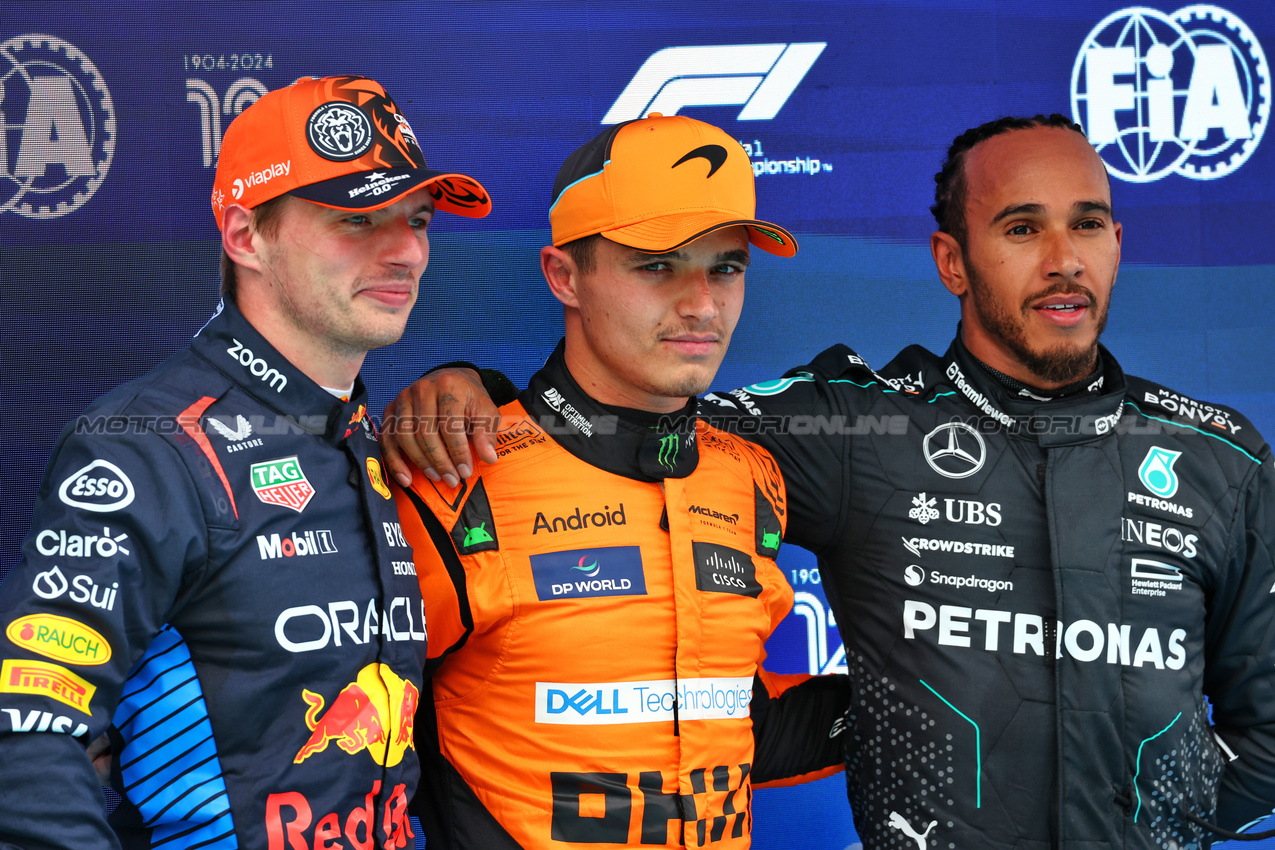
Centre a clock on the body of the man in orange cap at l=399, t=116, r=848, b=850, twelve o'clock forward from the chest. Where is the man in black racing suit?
The man in black racing suit is roughly at 10 o'clock from the man in orange cap.

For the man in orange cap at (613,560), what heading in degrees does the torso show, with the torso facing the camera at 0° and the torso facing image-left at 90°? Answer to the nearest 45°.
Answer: approximately 315°

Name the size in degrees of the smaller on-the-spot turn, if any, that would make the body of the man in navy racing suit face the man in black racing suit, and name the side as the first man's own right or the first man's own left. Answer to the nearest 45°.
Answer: approximately 45° to the first man's own left

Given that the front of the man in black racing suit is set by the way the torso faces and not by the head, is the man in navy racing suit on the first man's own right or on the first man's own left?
on the first man's own right

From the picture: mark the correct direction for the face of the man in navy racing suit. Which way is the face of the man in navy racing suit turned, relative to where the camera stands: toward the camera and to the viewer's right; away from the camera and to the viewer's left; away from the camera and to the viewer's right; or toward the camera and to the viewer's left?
toward the camera and to the viewer's right

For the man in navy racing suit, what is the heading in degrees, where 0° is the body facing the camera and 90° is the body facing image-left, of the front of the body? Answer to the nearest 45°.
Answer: approximately 315°

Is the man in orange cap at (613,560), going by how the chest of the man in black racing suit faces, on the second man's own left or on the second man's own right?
on the second man's own right
